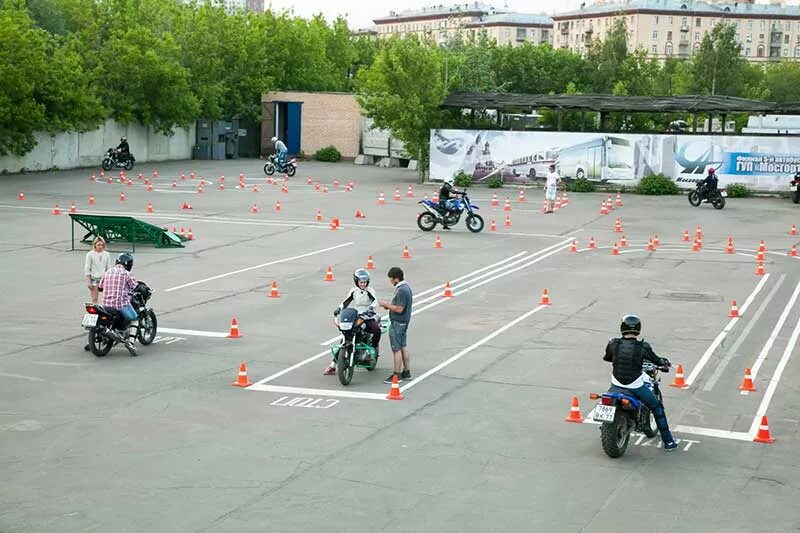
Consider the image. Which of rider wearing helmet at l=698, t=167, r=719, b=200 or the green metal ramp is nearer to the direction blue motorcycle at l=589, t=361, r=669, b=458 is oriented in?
the rider wearing helmet

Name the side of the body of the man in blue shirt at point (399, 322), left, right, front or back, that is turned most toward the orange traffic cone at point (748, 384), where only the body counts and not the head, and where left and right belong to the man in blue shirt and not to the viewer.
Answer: back

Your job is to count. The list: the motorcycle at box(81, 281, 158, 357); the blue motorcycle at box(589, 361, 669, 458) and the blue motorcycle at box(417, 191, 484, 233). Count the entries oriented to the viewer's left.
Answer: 0

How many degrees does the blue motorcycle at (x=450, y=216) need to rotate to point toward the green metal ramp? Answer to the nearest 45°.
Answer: approximately 135° to its right

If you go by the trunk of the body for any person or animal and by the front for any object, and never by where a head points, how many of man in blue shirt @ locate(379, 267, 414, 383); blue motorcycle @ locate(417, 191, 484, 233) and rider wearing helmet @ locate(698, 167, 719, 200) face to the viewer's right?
1

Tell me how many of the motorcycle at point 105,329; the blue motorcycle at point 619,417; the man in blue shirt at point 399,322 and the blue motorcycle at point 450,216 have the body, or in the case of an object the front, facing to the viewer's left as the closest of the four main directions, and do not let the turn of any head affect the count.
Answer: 1

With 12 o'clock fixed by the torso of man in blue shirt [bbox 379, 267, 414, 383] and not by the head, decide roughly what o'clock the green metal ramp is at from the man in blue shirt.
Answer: The green metal ramp is roughly at 2 o'clock from the man in blue shirt.

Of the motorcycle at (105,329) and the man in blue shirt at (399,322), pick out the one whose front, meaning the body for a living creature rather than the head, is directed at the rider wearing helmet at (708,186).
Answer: the motorcycle

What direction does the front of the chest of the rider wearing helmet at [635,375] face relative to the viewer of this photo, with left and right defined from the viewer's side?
facing away from the viewer and to the right of the viewer

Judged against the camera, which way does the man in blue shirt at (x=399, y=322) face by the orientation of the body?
to the viewer's left

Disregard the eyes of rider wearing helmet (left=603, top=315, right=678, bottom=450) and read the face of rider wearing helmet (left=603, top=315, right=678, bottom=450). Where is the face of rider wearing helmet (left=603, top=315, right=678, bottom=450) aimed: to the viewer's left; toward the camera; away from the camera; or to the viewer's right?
away from the camera

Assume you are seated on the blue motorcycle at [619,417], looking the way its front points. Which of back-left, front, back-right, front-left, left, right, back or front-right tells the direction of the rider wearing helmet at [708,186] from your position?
front-left

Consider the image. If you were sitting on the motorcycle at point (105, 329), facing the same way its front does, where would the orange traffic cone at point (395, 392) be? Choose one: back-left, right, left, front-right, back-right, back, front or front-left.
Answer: right

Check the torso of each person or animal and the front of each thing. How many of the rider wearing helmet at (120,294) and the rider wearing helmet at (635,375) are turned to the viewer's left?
0

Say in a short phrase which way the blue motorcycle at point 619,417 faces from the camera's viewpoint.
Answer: facing away from the viewer and to the right of the viewer

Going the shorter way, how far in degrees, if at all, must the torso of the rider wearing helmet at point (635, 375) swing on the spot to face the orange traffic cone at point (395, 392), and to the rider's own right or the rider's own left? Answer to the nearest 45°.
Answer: approximately 90° to the rider's own left

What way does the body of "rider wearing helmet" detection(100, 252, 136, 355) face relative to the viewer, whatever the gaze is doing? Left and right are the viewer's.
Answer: facing away from the viewer and to the right of the viewer

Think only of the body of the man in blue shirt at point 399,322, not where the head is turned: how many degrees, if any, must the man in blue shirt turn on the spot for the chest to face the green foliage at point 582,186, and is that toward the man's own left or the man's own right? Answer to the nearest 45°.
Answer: approximately 90° to the man's own right

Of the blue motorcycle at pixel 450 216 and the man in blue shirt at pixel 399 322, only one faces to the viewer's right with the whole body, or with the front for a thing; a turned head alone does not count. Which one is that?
the blue motorcycle
